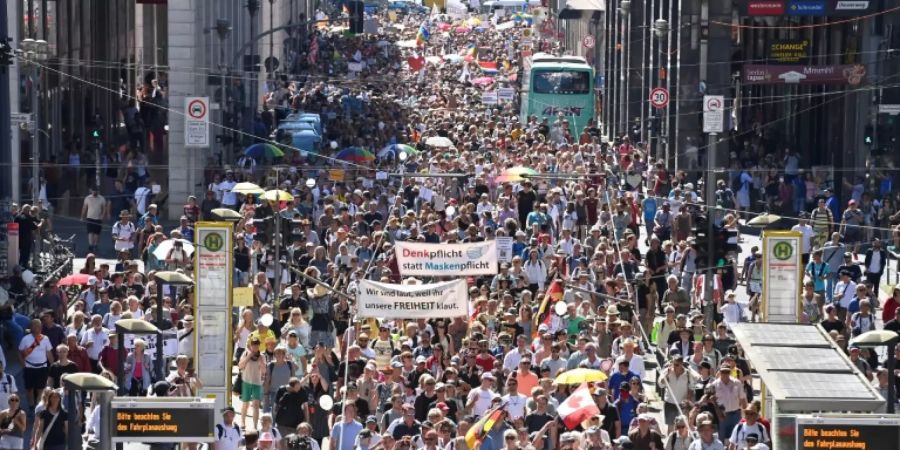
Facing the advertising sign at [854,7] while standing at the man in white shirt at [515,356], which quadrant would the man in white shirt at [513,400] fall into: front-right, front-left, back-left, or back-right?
back-right

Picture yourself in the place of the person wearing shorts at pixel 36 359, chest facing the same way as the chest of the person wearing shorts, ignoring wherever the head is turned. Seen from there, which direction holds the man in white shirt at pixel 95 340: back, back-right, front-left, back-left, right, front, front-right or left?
left

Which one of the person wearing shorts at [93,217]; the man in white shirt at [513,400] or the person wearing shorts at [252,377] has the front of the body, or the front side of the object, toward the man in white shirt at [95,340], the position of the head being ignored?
the person wearing shorts at [93,217]

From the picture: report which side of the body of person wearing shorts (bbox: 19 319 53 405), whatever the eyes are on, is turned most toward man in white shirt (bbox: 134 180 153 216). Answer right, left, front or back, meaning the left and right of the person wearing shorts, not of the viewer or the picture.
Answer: back

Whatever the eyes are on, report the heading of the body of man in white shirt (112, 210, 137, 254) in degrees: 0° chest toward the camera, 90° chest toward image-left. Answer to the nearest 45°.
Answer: approximately 0°

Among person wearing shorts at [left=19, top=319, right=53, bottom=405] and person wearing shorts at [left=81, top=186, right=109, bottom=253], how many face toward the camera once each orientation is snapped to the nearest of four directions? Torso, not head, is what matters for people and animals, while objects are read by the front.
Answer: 2

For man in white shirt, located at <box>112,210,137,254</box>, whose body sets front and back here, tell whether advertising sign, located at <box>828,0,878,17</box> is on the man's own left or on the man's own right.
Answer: on the man's own left

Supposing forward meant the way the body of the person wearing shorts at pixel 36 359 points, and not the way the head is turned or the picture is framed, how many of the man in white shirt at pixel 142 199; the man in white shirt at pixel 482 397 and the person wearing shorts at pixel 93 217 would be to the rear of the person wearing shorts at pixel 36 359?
2

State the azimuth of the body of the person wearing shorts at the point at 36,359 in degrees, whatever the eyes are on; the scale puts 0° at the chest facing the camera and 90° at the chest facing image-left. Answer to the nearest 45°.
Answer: approximately 0°

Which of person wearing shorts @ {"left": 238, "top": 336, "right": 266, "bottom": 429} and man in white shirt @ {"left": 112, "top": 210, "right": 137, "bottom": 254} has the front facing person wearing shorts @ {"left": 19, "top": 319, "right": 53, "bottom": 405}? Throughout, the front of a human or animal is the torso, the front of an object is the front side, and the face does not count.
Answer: the man in white shirt
